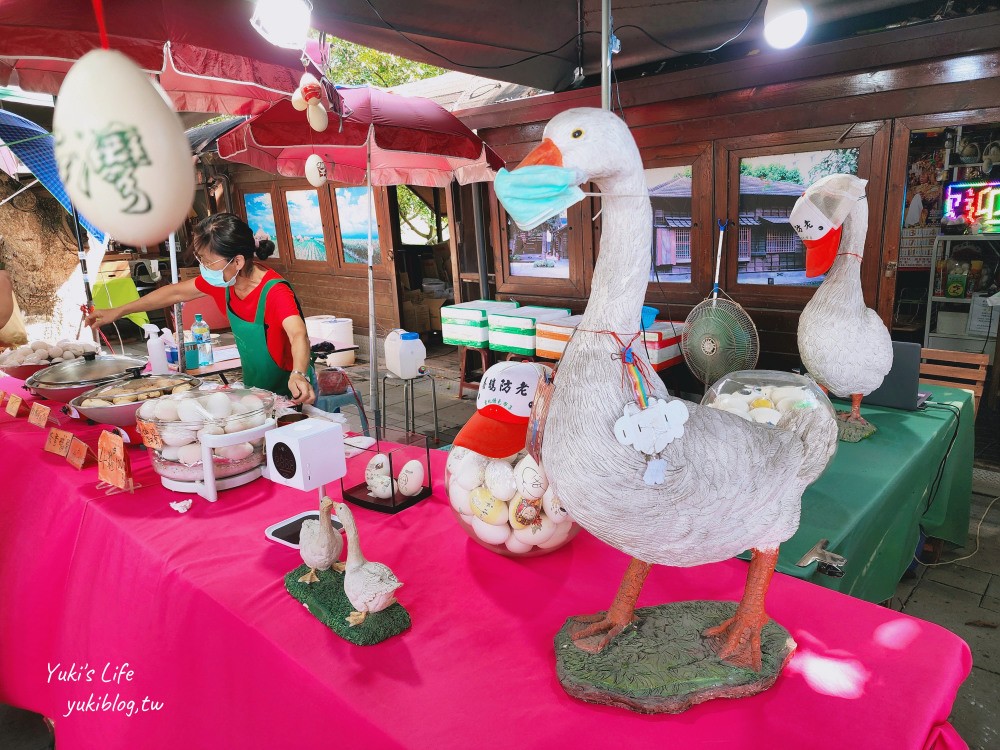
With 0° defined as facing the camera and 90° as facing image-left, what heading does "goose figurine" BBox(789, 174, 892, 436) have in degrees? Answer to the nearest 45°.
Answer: approximately 45°

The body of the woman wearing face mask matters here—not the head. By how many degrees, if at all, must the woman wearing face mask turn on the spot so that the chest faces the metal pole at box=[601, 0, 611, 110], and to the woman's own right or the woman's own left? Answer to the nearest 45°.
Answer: approximately 90° to the woman's own left

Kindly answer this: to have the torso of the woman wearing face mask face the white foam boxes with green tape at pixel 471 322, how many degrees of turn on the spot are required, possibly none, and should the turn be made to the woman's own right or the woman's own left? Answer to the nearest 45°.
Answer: approximately 180°

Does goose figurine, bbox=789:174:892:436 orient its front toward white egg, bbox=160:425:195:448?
yes

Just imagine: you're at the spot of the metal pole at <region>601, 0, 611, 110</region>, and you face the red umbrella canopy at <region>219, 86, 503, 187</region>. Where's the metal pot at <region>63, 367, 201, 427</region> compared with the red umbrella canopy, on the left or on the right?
left

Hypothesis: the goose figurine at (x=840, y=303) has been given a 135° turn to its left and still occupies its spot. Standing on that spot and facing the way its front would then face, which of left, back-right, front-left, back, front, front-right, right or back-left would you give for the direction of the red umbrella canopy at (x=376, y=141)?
back

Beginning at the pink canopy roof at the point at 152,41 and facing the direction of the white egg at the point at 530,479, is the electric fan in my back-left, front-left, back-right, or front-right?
front-left

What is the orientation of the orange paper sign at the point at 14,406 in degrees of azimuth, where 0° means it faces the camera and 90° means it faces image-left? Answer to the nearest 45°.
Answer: approximately 0°

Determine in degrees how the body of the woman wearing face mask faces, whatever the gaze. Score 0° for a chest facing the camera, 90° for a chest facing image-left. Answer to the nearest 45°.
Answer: approximately 45°

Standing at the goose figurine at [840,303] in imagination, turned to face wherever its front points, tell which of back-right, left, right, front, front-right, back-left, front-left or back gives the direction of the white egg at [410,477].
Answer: front

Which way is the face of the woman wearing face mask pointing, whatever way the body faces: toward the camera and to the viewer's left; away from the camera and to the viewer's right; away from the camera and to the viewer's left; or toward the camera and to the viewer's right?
toward the camera and to the viewer's left

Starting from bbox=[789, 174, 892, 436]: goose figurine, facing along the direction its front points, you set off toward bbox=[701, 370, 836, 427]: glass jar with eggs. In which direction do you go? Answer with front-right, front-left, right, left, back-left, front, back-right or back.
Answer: front-left

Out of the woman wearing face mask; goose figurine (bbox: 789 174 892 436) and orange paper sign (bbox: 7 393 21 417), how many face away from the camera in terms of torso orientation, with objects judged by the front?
0

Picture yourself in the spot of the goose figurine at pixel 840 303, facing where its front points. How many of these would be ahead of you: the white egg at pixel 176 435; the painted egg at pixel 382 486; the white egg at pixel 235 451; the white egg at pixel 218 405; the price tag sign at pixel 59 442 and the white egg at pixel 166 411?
6
